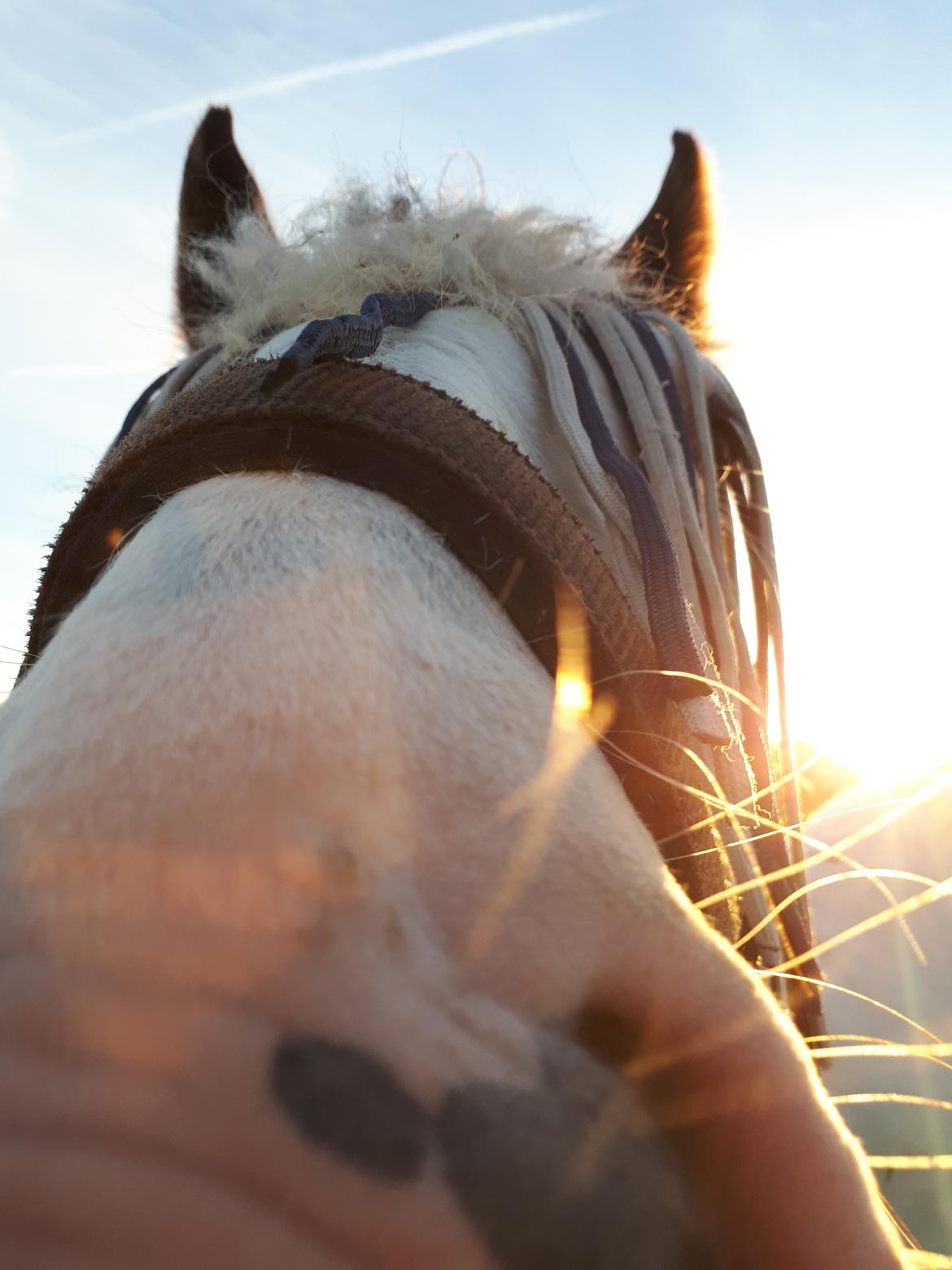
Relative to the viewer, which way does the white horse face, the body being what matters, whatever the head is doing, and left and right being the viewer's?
facing the viewer
